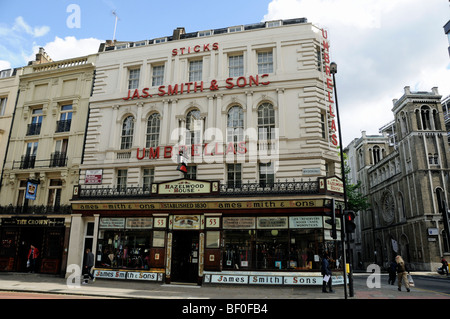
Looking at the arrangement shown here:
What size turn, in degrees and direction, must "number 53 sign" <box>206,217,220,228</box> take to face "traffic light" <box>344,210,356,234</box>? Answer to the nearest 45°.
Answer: approximately 45° to its left

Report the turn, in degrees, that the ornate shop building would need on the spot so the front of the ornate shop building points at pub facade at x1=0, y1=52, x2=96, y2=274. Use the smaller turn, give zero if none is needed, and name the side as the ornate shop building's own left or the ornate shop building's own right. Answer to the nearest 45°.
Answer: approximately 90° to the ornate shop building's own right

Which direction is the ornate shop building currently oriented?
toward the camera

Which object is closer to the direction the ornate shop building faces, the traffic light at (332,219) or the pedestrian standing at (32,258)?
the traffic light

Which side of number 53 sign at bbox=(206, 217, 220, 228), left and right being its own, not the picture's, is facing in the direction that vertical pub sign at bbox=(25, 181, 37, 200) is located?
right

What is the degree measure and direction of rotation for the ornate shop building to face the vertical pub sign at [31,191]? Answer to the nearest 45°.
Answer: approximately 90° to its right

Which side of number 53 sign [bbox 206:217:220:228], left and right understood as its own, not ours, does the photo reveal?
front

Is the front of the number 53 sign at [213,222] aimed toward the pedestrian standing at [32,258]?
no

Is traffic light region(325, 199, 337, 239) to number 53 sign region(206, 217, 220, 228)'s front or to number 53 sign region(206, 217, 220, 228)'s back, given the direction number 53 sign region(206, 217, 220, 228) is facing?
to the front
